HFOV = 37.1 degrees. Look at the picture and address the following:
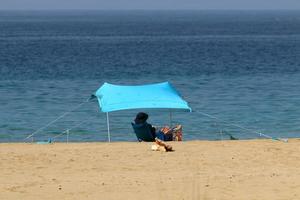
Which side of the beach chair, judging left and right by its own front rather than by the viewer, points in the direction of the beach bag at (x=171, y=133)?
front

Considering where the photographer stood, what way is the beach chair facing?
facing away from the viewer and to the right of the viewer
